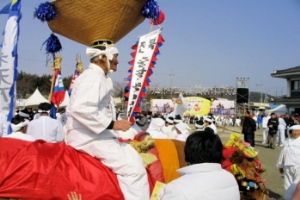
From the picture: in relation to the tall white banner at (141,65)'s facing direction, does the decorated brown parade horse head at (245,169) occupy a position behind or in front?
in front

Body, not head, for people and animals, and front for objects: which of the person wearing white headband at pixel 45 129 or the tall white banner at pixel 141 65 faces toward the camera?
the tall white banner

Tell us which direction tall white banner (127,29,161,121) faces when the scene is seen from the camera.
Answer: facing the viewer

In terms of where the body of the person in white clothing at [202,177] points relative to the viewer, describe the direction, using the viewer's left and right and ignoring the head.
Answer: facing away from the viewer

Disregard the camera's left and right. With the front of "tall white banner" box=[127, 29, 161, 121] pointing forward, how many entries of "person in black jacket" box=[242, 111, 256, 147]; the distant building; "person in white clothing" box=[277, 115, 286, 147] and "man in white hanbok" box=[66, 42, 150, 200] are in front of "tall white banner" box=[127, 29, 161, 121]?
1

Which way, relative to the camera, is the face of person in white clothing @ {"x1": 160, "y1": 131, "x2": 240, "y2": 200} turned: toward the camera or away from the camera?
away from the camera

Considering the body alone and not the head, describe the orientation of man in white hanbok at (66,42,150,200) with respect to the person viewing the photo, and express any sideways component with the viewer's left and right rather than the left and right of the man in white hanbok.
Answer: facing to the right of the viewer

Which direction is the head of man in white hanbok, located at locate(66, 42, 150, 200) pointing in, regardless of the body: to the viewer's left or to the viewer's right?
to the viewer's right

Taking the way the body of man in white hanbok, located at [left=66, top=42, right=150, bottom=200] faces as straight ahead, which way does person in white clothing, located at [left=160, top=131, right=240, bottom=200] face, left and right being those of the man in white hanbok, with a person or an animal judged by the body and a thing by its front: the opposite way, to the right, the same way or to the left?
to the left
